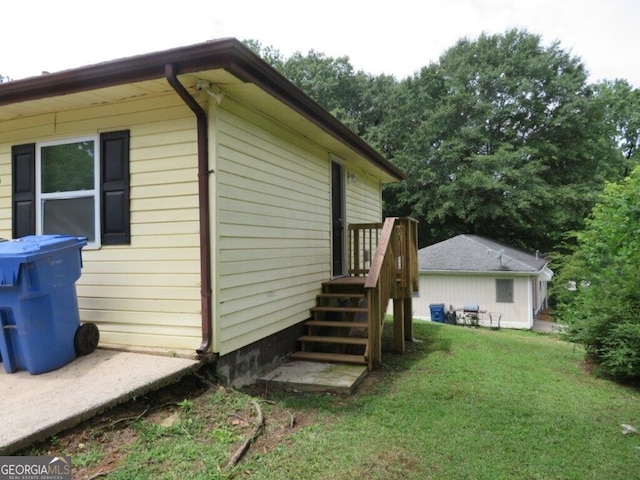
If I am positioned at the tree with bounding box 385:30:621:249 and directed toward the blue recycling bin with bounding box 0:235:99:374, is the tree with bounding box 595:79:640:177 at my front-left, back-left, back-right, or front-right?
back-left

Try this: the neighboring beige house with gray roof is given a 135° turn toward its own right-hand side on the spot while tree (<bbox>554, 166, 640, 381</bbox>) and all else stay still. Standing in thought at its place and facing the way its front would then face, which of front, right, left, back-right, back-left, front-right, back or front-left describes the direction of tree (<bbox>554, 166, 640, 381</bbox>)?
front-left

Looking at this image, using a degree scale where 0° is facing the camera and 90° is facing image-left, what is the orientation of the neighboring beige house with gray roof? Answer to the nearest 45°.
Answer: approximately 270°

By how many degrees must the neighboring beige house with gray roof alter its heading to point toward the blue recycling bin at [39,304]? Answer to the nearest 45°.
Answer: approximately 90° to its right
